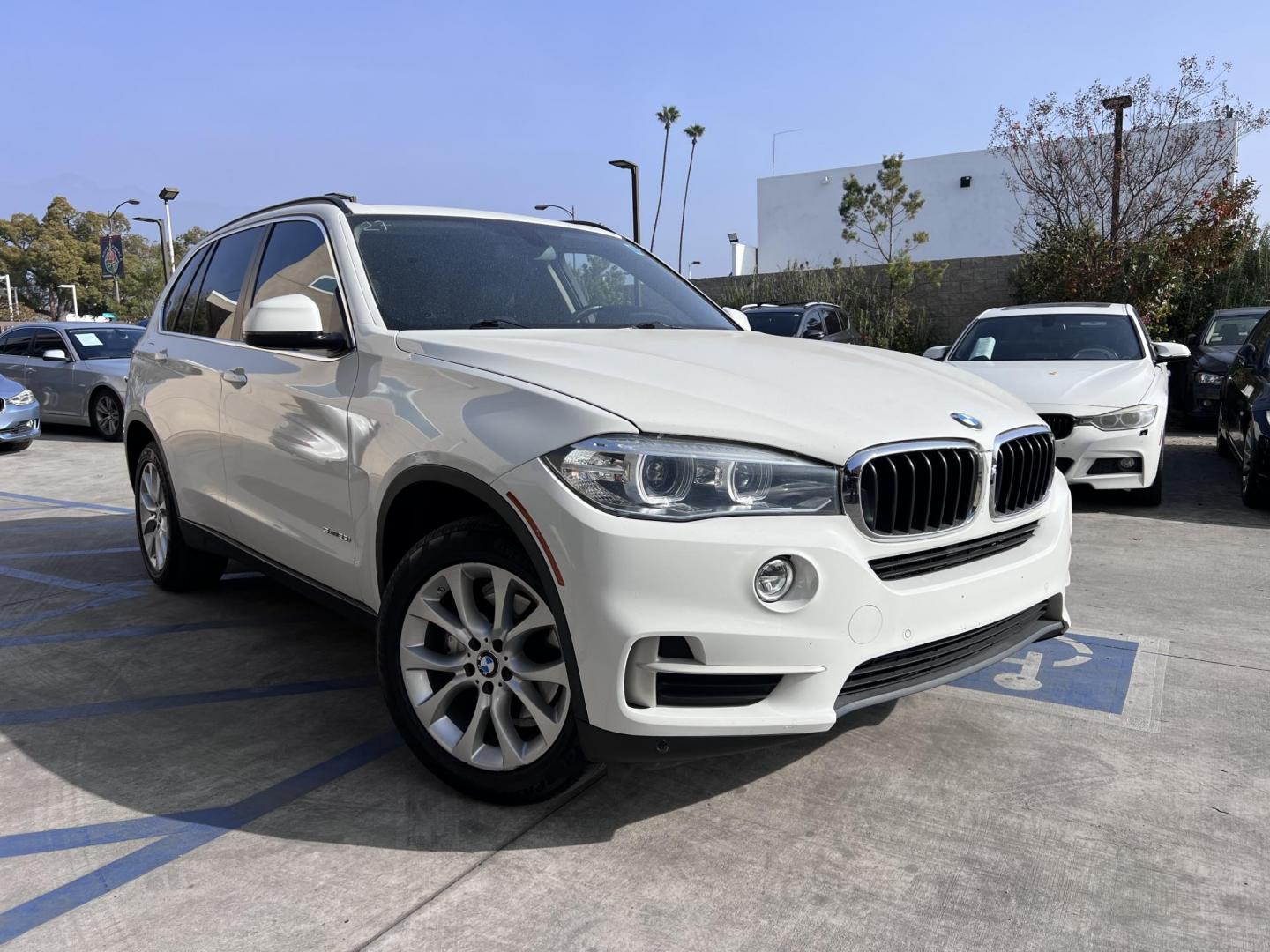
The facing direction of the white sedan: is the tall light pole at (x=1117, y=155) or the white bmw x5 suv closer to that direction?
the white bmw x5 suv

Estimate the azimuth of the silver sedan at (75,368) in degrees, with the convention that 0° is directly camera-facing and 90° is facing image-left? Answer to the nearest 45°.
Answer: approximately 315°

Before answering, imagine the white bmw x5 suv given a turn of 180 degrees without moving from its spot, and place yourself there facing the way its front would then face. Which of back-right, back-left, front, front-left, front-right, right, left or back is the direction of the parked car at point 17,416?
front

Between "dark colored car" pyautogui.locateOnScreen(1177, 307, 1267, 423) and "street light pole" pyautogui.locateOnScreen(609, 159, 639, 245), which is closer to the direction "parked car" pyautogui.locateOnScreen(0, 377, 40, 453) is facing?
the dark colored car

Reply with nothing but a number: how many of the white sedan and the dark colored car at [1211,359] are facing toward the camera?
2

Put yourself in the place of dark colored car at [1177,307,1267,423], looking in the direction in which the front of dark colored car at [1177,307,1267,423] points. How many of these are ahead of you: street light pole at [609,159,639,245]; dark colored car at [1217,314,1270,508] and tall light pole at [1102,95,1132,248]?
1

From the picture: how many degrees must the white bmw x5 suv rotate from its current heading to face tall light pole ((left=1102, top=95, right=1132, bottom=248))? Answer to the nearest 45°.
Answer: approximately 90° to its left

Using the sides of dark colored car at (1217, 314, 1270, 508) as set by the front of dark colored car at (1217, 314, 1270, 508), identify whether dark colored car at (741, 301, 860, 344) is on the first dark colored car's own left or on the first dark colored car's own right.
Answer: on the first dark colored car's own right

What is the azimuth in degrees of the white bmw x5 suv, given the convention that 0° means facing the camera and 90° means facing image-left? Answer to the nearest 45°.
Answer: approximately 315°
